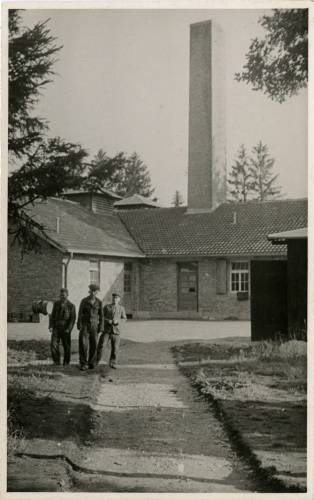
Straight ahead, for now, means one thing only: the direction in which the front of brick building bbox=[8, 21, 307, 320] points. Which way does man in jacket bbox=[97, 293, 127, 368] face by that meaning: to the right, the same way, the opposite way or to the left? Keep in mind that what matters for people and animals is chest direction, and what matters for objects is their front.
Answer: the same way

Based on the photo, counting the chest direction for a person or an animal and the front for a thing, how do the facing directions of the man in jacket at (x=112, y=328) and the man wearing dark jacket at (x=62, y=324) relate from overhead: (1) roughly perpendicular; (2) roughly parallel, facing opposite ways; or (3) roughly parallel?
roughly parallel

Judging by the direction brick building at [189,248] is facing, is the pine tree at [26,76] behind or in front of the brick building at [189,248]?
in front

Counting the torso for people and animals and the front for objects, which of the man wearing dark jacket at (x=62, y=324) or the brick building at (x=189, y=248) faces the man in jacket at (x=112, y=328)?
the brick building

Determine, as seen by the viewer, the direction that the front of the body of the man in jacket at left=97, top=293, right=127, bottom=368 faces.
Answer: toward the camera

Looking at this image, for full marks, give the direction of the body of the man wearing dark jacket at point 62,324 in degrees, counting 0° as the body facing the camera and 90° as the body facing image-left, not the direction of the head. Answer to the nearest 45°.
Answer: approximately 0°

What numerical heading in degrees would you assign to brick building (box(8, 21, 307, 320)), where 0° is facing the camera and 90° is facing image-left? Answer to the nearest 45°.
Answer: approximately 0°

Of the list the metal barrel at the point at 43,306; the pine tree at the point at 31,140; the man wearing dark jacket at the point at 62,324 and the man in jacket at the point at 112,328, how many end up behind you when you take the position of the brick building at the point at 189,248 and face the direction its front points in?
0

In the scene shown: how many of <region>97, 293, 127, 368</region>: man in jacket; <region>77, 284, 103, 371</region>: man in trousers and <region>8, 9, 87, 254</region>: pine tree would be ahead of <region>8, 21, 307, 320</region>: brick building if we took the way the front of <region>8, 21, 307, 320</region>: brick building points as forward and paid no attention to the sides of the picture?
3

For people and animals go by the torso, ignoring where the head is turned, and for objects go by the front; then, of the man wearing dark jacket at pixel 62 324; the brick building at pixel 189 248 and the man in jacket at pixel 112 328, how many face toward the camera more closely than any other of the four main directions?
3
